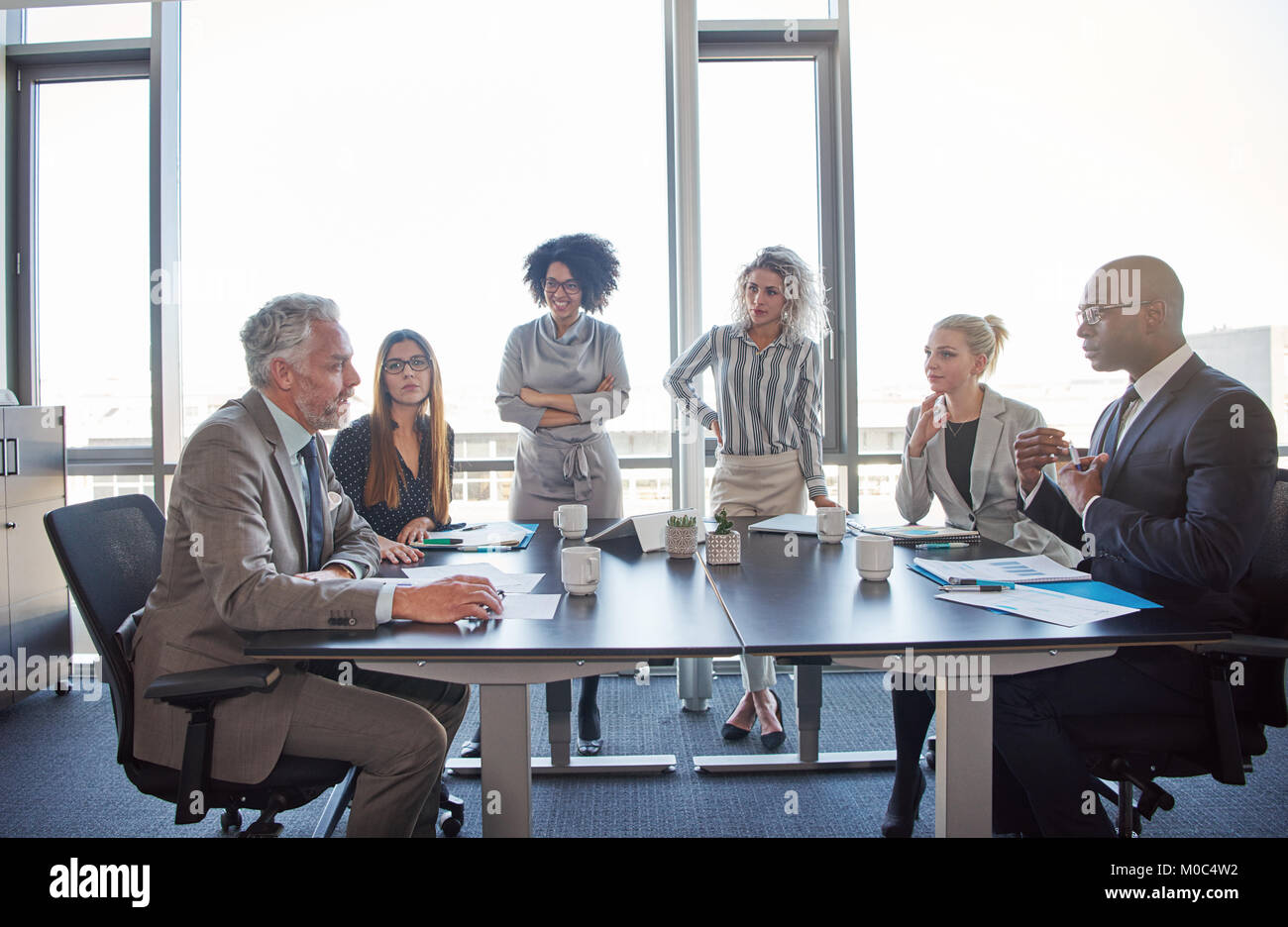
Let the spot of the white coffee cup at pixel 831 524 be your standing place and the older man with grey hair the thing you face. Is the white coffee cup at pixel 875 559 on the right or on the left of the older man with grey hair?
left

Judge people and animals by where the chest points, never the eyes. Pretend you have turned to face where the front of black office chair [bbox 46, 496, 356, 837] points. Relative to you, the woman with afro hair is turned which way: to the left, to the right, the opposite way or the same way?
to the right

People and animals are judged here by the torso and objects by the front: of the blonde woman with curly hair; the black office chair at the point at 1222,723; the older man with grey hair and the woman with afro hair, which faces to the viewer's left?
the black office chair

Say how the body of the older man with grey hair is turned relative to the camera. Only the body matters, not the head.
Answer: to the viewer's right

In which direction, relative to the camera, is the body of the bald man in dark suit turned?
to the viewer's left

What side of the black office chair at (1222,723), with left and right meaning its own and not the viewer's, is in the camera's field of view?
left

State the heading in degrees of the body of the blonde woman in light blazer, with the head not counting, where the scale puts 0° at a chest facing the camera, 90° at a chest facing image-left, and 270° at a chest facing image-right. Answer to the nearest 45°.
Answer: approximately 45°

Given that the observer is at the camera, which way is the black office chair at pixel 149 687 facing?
facing to the right of the viewer

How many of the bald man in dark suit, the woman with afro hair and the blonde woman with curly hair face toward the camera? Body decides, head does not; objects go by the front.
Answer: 2

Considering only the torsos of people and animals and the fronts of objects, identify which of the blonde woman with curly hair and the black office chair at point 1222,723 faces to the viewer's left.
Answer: the black office chair

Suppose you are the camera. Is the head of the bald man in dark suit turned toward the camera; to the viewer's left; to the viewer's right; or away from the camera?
to the viewer's left
